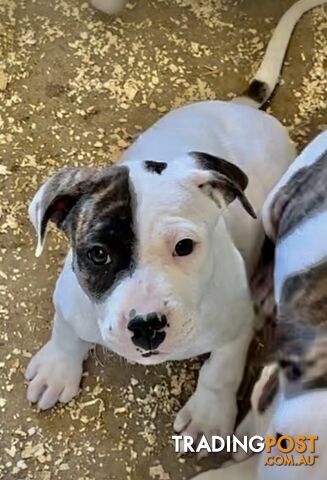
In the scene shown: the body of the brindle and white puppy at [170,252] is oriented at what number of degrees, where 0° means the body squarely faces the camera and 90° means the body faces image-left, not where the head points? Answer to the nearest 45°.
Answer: approximately 45°

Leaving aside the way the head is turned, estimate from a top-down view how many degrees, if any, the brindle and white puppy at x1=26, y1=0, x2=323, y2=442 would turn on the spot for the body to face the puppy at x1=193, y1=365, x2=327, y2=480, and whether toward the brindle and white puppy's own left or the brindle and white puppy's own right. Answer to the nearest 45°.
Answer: approximately 90° to the brindle and white puppy's own left
